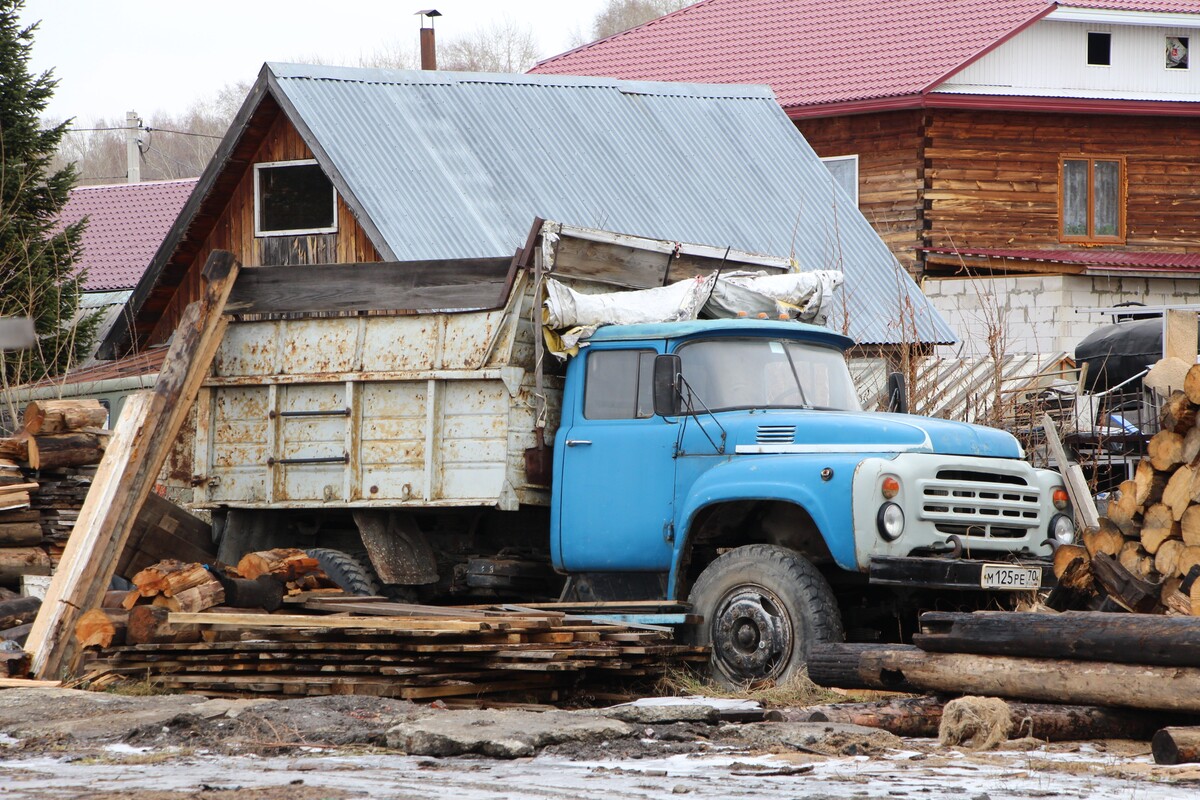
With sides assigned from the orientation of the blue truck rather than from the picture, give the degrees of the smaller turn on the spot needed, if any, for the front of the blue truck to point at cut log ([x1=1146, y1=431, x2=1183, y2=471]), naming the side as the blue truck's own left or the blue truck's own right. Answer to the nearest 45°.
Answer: approximately 45° to the blue truck's own left

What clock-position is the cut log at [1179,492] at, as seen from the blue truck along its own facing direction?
The cut log is roughly at 11 o'clock from the blue truck.

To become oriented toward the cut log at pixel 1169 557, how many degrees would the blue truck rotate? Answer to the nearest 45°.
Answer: approximately 45° to its left

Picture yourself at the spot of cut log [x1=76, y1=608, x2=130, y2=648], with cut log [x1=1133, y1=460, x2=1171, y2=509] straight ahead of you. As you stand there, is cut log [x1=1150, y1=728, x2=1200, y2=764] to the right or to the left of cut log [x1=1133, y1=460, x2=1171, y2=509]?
right

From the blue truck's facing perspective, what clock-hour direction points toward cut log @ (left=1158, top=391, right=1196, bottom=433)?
The cut log is roughly at 11 o'clock from the blue truck.

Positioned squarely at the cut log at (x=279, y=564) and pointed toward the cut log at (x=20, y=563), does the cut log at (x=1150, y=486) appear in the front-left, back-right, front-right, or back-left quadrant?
back-right

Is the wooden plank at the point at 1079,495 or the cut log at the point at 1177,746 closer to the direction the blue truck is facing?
the cut log

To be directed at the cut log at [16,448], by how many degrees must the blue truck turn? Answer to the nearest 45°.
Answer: approximately 135° to its right

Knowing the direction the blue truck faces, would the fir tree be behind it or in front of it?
behind

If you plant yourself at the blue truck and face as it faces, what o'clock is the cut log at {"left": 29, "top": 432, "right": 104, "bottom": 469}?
The cut log is roughly at 5 o'clock from the blue truck.

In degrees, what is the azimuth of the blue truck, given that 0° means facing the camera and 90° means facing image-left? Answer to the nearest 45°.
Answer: approximately 315°

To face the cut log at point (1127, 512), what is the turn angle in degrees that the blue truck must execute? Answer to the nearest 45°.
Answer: approximately 45° to its left

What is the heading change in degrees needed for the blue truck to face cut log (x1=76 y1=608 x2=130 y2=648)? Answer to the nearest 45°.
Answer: approximately 135° to its right

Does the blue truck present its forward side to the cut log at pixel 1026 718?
yes

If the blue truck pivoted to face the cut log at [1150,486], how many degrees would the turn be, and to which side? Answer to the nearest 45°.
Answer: approximately 45° to its left
